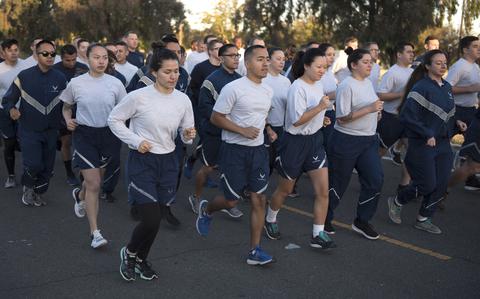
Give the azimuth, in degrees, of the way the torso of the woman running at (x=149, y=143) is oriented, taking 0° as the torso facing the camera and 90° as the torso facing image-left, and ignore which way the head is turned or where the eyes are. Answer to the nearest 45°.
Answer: approximately 315°
